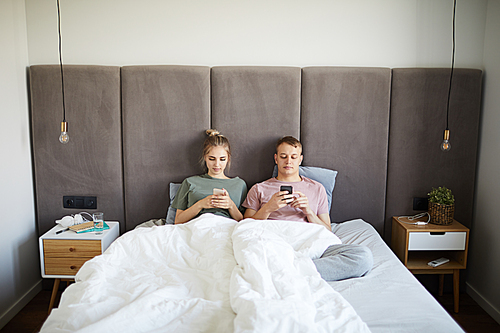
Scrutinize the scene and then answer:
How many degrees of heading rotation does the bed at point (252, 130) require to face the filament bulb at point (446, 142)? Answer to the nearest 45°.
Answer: approximately 90° to its left

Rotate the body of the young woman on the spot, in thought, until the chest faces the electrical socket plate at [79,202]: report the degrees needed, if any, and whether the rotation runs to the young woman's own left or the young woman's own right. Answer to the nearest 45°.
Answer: approximately 90° to the young woman's own right

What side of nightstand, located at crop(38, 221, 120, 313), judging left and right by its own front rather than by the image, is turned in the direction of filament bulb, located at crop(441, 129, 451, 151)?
left

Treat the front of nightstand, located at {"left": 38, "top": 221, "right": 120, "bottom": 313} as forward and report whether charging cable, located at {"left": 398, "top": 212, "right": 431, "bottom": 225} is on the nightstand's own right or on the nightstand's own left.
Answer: on the nightstand's own left

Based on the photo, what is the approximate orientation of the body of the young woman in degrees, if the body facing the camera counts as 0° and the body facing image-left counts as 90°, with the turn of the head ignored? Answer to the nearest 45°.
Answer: approximately 0°

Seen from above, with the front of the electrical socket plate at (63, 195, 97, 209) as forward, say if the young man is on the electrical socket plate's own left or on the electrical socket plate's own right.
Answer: on the electrical socket plate's own left

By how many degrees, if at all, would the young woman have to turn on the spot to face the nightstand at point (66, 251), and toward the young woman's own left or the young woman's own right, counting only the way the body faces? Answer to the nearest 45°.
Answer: approximately 90° to the young woman's own right
